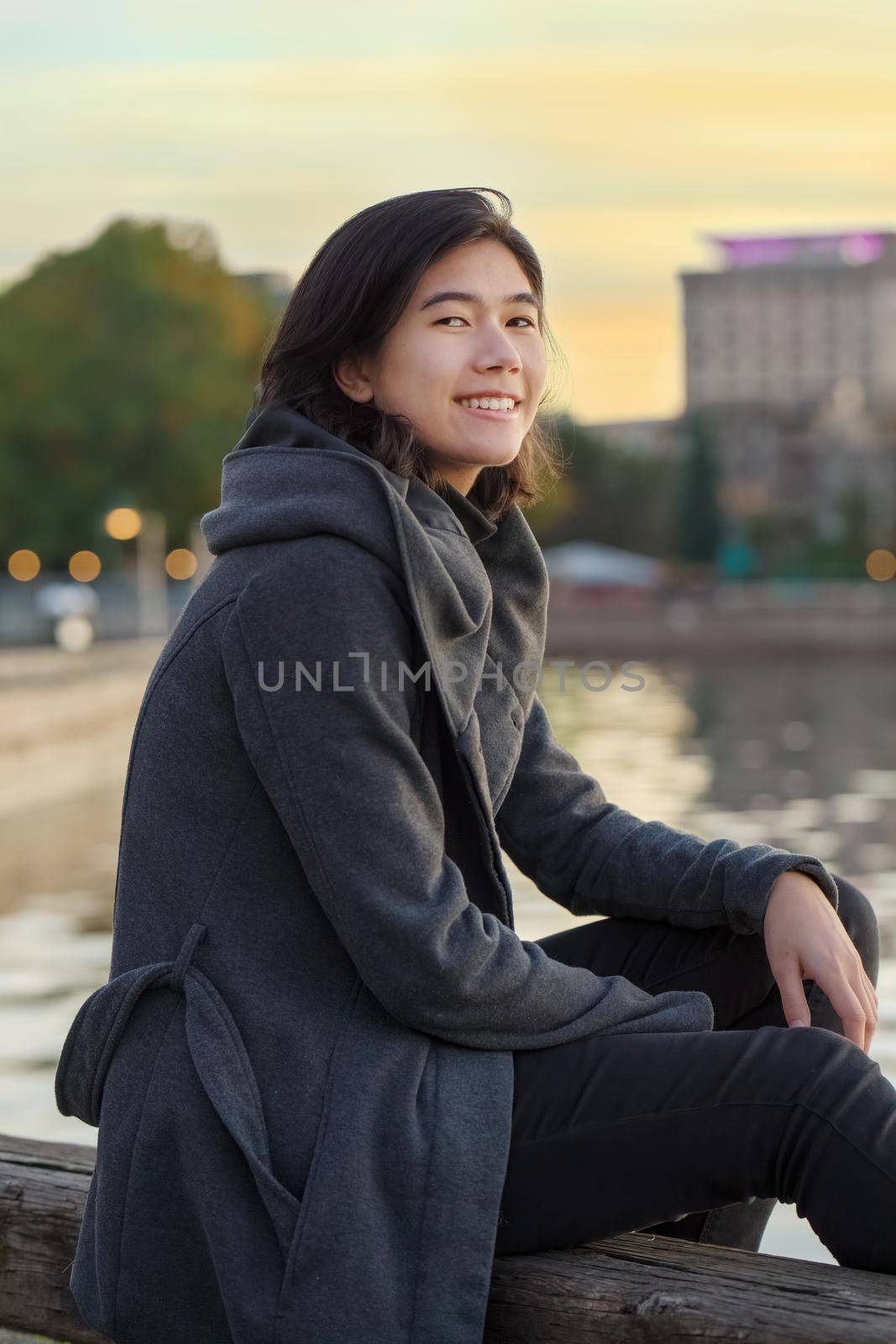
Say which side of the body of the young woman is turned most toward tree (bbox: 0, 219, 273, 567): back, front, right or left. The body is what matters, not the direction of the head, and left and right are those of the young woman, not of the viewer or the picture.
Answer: left

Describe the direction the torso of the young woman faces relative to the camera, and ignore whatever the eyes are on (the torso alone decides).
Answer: to the viewer's right
